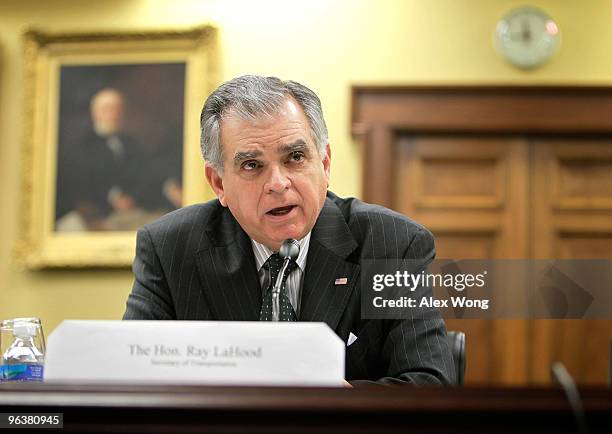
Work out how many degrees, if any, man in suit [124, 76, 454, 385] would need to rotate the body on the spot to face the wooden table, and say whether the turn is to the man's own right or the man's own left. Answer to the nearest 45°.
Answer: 0° — they already face it

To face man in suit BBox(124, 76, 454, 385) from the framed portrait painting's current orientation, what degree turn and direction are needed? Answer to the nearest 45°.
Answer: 0° — it already faces them

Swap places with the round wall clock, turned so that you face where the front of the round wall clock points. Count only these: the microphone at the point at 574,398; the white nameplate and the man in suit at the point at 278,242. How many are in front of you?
3

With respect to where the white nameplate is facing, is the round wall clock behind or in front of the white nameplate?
behind

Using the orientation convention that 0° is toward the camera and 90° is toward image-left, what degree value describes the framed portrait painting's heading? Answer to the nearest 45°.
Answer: approximately 0°

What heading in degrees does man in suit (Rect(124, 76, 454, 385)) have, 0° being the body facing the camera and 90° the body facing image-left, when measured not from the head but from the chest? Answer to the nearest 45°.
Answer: approximately 0°

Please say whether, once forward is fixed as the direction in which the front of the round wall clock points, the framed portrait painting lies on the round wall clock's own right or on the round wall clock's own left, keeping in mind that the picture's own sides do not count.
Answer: on the round wall clock's own right
